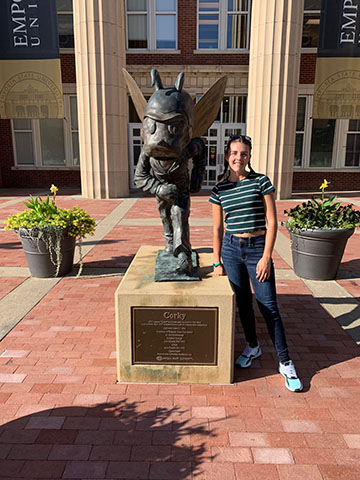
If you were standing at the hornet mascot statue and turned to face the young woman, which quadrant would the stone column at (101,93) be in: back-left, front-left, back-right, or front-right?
back-left

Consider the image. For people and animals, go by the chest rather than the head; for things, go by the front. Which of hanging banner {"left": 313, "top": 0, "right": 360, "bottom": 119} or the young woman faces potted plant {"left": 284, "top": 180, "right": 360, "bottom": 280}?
the hanging banner

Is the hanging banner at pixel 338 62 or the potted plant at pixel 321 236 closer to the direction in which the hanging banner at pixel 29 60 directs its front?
the potted plant

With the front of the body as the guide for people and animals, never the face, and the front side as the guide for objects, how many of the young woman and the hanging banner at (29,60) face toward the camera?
2

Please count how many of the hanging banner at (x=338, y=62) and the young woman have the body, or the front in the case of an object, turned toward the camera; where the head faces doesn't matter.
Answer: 2

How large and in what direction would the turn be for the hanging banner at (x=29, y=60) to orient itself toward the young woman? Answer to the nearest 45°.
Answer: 0° — it already faces them

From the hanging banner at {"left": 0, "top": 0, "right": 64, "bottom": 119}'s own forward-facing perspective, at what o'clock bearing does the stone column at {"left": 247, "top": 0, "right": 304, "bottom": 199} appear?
The stone column is roughly at 10 o'clock from the hanging banner.

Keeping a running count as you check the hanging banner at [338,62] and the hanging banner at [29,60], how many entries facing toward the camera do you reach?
2

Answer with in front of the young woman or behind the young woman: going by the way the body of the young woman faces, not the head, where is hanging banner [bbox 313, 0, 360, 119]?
behind
